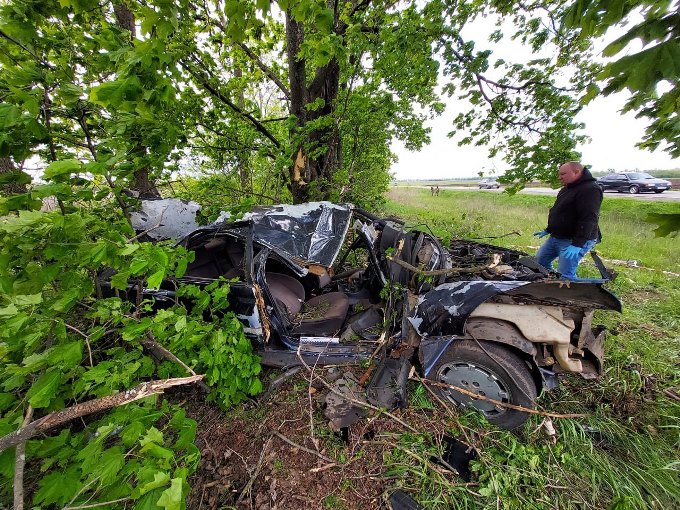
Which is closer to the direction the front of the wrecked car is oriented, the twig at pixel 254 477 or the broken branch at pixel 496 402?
the broken branch

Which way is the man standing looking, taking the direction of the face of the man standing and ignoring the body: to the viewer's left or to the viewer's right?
to the viewer's left

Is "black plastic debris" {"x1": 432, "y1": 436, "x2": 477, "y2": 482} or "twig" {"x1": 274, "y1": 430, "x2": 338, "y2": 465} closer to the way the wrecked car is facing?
the black plastic debris

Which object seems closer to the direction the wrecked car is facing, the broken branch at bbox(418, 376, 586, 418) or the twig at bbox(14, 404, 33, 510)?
the broken branch

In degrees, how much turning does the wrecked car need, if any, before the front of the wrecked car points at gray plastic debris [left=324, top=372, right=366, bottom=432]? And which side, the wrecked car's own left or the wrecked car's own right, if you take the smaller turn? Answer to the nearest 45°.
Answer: approximately 135° to the wrecked car's own right

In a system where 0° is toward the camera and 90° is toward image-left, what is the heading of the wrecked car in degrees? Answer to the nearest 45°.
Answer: approximately 270°

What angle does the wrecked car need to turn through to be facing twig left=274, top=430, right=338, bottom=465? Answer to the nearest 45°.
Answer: approximately 135° to its right

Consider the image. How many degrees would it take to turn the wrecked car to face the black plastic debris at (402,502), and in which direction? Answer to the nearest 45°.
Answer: approximately 90° to its right

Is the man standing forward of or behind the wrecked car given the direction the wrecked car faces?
forward

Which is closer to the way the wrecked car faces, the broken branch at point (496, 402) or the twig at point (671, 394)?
the twig

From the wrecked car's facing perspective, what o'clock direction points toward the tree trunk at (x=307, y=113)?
The tree trunk is roughly at 8 o'clock from the wrecked car.

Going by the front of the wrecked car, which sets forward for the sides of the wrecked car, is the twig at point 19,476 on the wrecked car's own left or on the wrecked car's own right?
on the wrecked car's own right

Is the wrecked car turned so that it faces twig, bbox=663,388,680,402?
yes

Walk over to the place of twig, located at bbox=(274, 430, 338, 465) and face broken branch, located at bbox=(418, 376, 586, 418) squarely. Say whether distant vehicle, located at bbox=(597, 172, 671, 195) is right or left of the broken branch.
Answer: left

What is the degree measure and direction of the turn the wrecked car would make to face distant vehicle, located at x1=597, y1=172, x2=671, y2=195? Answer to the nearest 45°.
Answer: approximately 45° to its left
